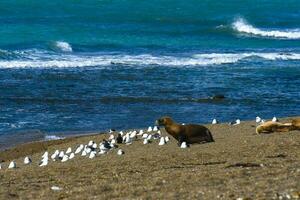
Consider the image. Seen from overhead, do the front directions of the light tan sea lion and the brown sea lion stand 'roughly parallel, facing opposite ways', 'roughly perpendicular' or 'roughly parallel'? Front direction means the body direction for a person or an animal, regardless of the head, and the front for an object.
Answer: roughly parallel

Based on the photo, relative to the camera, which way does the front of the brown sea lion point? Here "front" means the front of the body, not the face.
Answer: to the viewer's left

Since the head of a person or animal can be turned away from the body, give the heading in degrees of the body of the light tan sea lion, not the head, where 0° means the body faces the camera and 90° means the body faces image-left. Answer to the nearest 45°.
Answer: approximately 90°

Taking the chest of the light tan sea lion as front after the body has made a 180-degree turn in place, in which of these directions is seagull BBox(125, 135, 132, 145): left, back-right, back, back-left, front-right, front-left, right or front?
back

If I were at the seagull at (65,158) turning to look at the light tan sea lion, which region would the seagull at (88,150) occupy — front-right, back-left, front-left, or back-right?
front-left

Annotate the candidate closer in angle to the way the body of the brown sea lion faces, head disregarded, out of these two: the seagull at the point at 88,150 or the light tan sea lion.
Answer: the seagull
